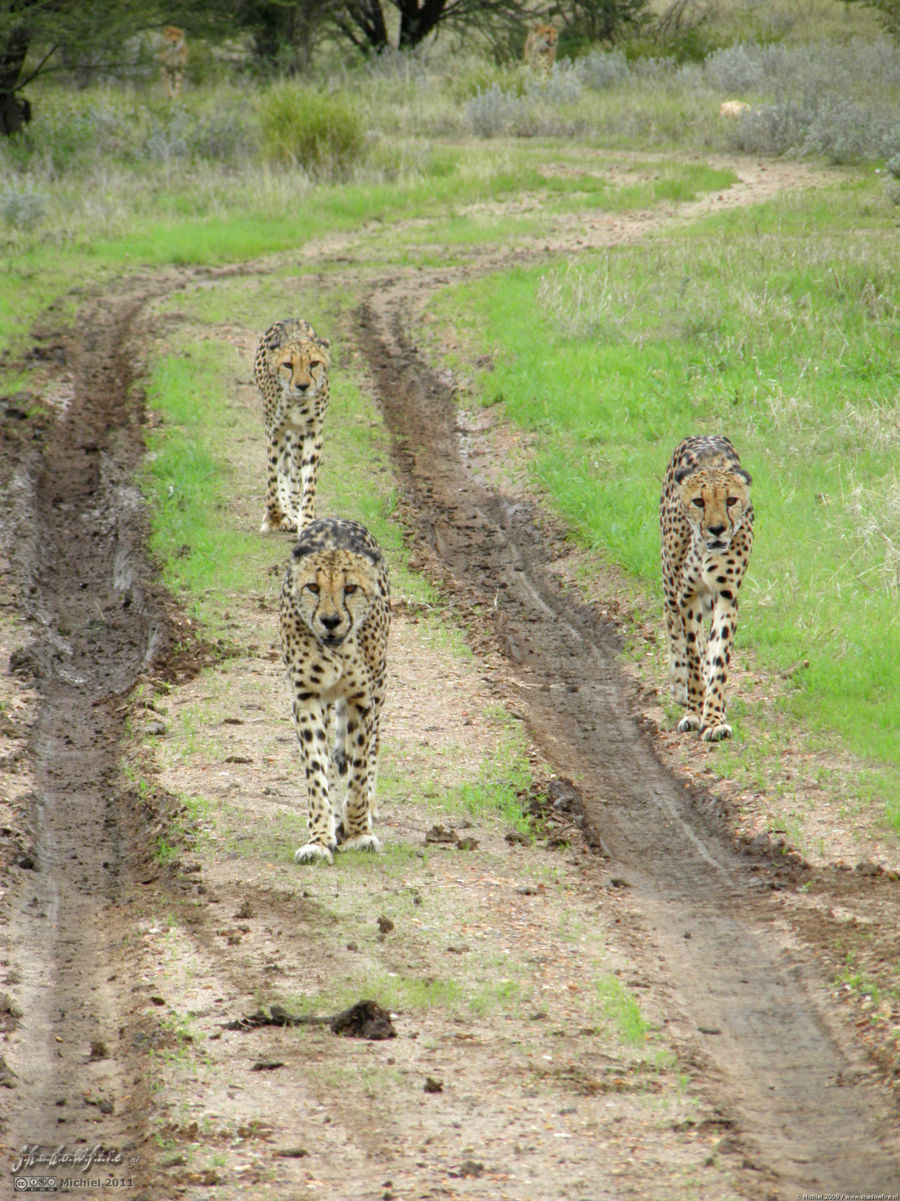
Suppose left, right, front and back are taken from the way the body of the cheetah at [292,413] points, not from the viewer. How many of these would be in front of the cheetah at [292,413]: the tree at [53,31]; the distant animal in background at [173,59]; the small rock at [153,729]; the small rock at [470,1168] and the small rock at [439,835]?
3

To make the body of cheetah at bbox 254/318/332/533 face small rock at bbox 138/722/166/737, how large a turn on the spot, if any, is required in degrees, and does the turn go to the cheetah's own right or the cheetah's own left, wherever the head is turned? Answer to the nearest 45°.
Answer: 0° — it already faces it

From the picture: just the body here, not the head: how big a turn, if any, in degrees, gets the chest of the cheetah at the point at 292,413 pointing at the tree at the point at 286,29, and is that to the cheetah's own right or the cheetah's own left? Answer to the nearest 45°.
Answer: approximately 180°

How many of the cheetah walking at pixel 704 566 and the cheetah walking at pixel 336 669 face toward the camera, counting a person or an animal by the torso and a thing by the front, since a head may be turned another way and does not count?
2

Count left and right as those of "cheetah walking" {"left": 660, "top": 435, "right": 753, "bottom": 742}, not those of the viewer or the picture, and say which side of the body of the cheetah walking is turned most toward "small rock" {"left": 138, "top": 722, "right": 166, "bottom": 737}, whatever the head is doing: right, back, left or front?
right

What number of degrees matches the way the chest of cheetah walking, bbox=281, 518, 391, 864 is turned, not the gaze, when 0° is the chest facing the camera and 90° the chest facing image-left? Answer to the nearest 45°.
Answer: approximately 0°

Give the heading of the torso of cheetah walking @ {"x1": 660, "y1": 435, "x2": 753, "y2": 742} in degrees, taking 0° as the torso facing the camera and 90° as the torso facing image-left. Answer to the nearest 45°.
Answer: approximately 0°

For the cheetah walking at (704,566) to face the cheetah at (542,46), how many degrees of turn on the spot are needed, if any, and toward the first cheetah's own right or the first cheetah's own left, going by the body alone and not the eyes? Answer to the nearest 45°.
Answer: approximately 180°
